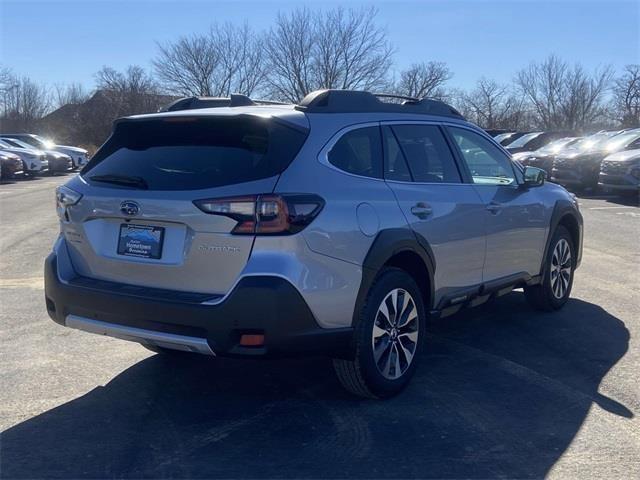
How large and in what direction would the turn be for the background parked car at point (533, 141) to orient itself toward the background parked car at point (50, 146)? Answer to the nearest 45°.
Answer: approximately 45° to its right

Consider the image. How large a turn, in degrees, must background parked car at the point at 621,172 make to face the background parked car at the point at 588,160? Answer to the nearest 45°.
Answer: approximately 135° to its right

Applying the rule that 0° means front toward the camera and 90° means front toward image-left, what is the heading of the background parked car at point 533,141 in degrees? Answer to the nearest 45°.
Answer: approximately 45°

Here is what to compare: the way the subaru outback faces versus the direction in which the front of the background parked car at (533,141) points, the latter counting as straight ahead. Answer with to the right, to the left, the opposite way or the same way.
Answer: the opposite way

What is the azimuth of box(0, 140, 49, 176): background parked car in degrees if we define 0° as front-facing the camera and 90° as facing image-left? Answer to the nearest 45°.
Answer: approximately 315°

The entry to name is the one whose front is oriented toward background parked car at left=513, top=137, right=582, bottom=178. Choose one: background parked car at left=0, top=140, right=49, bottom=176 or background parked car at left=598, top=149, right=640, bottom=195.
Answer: background parked car at left=0, top=140, right=49, bottom=176

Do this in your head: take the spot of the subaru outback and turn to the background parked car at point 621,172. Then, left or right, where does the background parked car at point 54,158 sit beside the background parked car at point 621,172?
left

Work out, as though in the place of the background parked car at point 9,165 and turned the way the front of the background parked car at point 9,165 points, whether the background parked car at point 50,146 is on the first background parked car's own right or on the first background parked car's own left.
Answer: on the first background parked car's own left

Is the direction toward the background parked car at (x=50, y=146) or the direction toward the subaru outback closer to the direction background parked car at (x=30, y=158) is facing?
the subaru outback

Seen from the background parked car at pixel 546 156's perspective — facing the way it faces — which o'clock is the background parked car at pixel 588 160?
the background parked car at pixel 588 160 is roughly at 10 o'clock from the background parked car at pixel 546 156.
